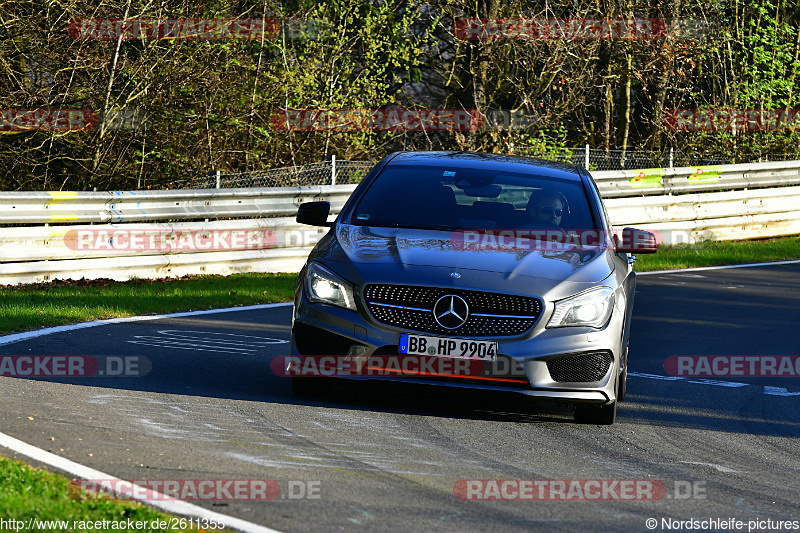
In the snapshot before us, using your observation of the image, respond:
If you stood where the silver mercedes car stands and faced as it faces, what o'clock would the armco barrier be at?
The armco barrier is roughly at 5 o'clock from the silver mercedes car.

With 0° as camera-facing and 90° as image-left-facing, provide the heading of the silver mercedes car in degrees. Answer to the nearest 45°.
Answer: approximately 0°

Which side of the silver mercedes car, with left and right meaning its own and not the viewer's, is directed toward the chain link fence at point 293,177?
back

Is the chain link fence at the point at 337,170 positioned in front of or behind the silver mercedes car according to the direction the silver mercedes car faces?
behind
